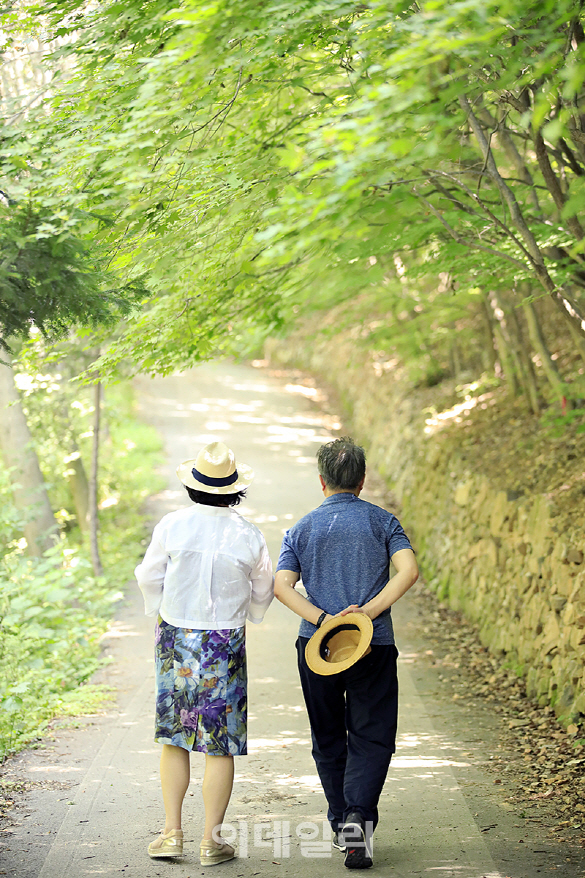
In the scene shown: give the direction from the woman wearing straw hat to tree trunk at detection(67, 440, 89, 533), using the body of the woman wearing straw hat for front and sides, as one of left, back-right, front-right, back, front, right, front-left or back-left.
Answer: front

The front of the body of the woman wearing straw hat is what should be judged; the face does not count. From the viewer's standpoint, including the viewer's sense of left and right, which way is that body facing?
facing away from the viewer

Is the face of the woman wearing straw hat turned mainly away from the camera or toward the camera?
away from the camera

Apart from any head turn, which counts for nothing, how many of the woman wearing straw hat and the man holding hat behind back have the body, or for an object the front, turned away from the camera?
2

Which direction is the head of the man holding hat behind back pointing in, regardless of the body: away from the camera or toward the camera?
away from the camera

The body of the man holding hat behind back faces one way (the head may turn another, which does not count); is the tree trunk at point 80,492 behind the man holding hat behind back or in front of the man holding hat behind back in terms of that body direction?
in front

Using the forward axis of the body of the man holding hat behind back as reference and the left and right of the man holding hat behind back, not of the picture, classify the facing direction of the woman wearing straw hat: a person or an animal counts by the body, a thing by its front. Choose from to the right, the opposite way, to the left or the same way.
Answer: the same way

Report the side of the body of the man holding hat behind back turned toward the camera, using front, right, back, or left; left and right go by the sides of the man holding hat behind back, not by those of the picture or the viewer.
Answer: back

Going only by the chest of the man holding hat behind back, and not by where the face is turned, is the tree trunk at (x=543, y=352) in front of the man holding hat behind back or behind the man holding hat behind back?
in front
